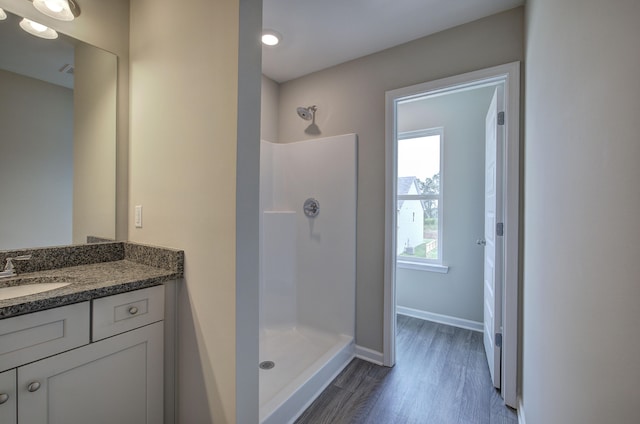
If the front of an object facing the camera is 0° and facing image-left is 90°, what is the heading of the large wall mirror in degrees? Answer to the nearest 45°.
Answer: approximately 315°

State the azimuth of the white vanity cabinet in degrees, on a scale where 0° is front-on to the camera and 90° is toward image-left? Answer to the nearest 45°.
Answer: approximately 315°

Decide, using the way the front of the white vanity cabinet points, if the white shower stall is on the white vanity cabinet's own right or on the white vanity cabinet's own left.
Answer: on the white vanity cabinet's own left

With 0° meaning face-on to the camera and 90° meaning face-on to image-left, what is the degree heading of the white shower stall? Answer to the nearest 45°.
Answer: approximately 315°
